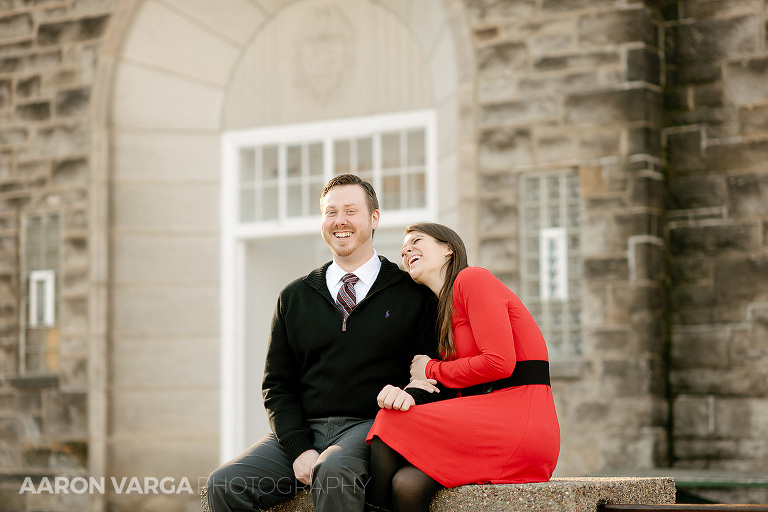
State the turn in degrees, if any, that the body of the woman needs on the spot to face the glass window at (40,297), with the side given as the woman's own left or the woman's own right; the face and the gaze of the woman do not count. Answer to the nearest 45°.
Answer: approximately 45° to the woman's own right

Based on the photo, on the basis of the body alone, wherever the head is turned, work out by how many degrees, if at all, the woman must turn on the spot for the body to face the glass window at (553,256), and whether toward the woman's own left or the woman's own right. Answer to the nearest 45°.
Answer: approximately 90° to the woman's own right

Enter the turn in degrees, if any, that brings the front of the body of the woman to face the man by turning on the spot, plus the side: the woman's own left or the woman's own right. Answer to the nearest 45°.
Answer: approximately 45° to the woman's own right

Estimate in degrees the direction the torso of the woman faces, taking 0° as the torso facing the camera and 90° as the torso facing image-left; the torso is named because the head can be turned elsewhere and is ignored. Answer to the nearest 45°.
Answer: approximately 90°
